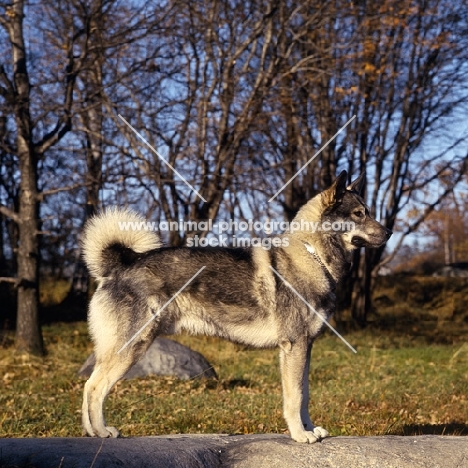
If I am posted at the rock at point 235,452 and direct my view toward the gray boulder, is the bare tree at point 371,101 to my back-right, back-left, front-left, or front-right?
front-right

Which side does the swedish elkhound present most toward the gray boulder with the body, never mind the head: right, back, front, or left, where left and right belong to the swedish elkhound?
left

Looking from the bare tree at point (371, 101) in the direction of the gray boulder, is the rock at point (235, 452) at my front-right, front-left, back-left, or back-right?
front-left

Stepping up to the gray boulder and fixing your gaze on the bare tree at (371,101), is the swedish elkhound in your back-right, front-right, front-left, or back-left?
back-right

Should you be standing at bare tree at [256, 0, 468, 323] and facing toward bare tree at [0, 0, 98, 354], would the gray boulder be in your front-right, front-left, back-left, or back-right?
front-left

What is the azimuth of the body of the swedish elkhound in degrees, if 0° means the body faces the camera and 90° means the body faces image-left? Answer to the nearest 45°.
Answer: approximately 270°

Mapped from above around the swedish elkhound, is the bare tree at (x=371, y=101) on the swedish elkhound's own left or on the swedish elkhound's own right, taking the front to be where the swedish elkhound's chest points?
on the swedish elkhound's own left

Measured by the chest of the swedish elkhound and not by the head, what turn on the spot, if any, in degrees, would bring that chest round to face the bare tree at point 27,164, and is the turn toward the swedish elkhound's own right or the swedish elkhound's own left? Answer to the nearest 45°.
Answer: approximately 135° to the swedish elkhound's own left

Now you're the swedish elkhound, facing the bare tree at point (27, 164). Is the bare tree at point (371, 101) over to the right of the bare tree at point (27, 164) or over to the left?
right
